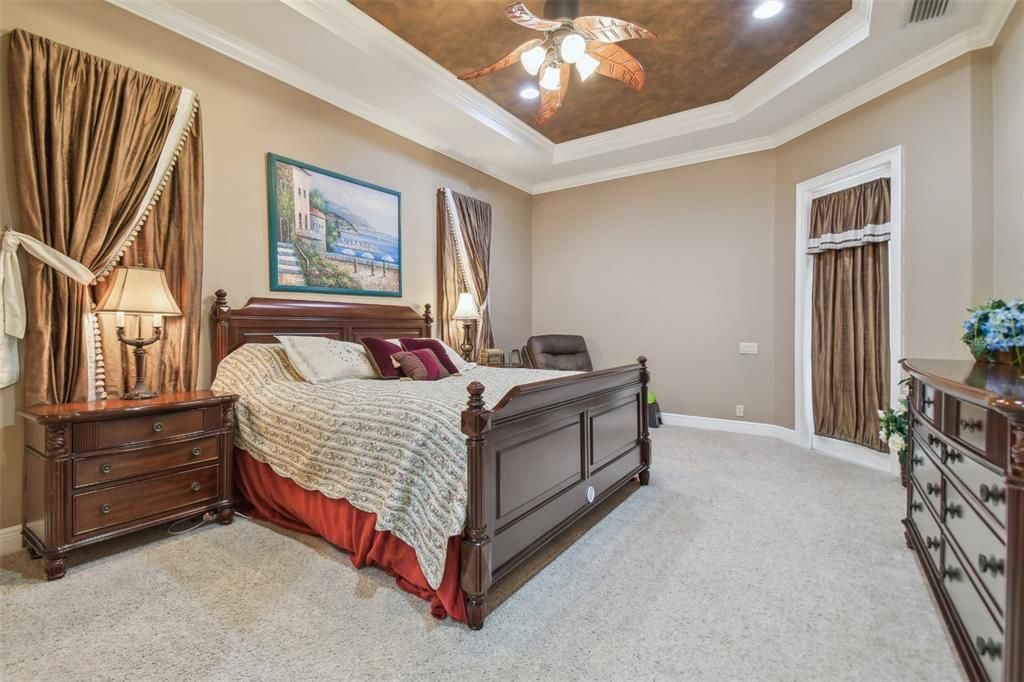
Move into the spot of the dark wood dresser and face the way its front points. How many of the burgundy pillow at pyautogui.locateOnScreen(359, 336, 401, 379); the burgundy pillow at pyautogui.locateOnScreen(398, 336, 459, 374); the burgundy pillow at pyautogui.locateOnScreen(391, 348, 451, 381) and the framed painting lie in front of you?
4

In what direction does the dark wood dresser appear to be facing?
to the viewer's left

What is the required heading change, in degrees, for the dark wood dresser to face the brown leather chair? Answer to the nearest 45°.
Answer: approximately 45° to its right

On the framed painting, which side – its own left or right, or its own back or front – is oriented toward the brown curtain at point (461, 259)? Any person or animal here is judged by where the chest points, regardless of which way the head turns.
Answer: left

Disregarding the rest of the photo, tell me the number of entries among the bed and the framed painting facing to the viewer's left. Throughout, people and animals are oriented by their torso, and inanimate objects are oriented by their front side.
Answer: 0

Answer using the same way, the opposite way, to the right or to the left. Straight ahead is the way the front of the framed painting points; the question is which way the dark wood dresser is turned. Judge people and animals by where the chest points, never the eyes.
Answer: the opposite way

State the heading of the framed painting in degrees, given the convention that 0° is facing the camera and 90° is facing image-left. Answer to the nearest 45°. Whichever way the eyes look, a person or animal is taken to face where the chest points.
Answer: approximately 315°

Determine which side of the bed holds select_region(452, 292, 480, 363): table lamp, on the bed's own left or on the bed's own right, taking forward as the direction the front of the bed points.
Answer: on the bed's own left

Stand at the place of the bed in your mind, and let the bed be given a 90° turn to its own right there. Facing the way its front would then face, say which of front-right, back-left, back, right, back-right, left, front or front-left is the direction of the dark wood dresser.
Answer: left

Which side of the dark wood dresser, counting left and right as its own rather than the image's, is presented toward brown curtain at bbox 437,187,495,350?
front

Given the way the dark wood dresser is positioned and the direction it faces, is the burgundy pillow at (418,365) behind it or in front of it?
in front

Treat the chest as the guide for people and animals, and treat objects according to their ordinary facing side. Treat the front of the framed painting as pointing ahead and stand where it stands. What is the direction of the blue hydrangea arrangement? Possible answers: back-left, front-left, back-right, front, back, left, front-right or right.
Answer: front

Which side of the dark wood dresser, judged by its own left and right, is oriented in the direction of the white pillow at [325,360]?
front

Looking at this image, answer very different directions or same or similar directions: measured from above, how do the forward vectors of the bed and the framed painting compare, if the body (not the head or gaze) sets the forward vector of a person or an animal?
same or similar directions
